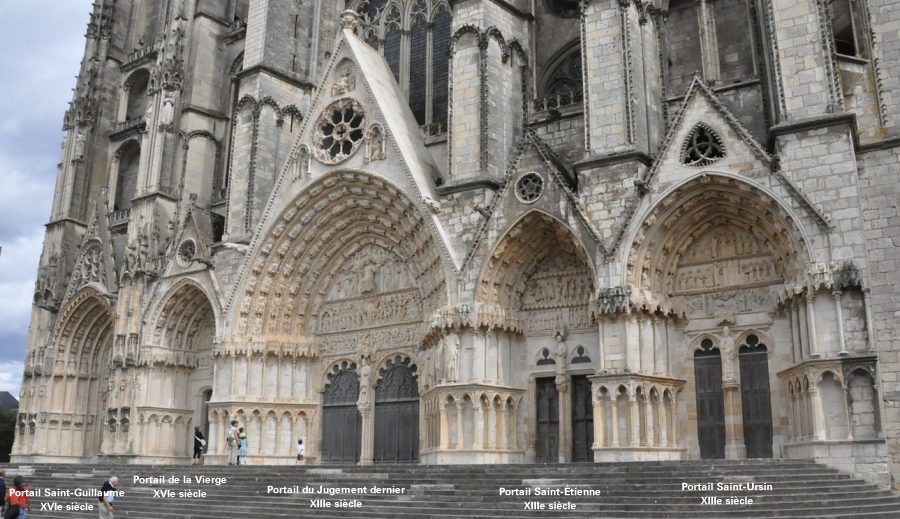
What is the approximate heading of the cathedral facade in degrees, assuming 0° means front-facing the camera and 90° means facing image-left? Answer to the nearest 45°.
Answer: approximately 45°

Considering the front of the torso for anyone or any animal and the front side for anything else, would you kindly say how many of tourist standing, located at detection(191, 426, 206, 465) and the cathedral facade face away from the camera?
1

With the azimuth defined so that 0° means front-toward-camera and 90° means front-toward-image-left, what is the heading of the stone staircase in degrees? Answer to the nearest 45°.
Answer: approximately 0°

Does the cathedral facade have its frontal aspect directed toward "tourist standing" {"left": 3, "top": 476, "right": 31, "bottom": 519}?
yes

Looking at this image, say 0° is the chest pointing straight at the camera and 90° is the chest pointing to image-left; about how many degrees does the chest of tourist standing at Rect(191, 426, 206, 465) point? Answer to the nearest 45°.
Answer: approximately 180°

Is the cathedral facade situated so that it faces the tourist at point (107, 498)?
yes

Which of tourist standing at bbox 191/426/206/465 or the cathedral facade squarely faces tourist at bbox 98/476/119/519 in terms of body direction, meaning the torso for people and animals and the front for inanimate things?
the cathedral facade

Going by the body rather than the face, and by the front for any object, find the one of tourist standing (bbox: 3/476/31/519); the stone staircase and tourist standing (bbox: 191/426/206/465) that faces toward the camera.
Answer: the stone staircase

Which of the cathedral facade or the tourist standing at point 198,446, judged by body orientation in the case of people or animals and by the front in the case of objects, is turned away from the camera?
the tourist standing

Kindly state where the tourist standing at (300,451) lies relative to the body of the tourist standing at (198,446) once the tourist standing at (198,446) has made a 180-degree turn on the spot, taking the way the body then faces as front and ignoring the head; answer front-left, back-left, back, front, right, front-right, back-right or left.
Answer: front-left

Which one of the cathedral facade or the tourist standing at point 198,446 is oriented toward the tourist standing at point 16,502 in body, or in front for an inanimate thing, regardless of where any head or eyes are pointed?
the cathedral facade

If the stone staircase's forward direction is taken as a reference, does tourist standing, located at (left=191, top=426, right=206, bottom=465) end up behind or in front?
behind
